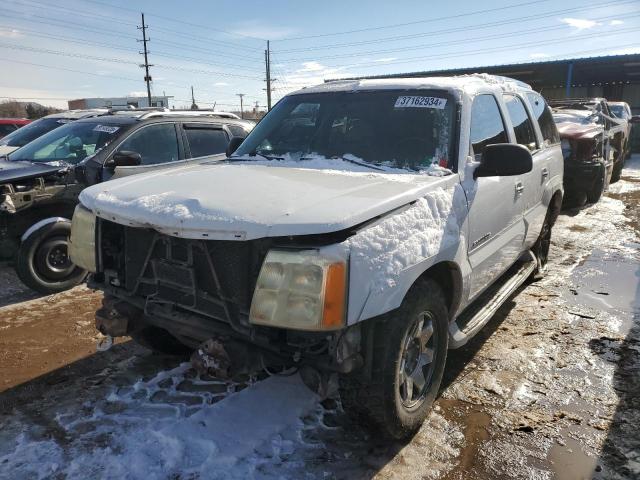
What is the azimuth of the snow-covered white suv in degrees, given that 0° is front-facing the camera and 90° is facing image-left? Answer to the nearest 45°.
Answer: approximately 45°

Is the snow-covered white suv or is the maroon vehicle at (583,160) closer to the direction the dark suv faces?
the snow-covered white suv

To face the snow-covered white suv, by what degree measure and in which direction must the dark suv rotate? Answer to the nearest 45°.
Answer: approximately 90° to its left

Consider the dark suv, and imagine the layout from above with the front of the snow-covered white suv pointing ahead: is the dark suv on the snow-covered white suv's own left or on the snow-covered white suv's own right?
on the snow-covered white suv's own right

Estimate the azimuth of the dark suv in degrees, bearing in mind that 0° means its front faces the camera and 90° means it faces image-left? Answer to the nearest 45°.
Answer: approximately 45°

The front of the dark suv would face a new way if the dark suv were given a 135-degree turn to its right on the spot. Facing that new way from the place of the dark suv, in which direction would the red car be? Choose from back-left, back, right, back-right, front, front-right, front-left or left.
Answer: front

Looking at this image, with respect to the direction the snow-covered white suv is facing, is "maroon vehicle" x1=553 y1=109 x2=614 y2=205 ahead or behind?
behind

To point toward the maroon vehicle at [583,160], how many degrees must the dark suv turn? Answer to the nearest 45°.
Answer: approximately 135° to its left

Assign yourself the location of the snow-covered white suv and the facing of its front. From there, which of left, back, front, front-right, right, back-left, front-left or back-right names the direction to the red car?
right

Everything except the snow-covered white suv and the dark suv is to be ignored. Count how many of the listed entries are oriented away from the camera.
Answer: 0
